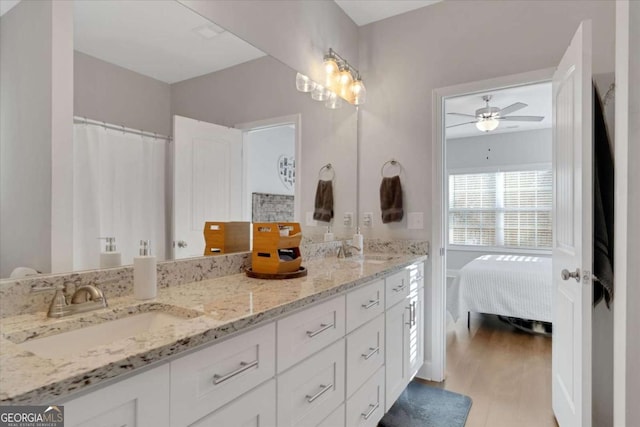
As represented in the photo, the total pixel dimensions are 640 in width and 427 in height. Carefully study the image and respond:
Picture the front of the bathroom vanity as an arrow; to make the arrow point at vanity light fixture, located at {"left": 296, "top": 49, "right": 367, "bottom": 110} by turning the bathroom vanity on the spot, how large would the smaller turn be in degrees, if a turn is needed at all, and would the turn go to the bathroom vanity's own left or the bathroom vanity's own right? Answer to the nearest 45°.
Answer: approximately 90° to the bathroom vanity's own left

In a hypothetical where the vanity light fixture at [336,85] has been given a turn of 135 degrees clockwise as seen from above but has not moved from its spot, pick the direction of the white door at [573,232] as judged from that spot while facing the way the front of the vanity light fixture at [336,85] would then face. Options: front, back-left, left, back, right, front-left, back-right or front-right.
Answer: back-left

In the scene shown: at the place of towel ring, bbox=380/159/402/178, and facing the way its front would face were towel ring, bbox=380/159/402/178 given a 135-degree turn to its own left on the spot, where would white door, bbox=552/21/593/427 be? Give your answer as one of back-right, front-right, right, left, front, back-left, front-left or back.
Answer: right

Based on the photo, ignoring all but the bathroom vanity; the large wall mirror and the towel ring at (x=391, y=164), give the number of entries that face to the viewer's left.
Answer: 0

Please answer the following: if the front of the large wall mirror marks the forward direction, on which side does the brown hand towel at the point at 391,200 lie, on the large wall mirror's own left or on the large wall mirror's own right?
on the large wall mirror's own left

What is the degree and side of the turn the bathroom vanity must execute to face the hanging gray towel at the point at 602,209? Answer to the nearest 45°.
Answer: approximately 45° to its left

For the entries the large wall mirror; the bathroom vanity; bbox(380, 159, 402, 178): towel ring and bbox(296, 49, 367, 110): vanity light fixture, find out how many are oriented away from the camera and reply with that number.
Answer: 0

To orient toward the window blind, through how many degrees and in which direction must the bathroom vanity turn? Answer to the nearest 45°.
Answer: approximately 90° to its left

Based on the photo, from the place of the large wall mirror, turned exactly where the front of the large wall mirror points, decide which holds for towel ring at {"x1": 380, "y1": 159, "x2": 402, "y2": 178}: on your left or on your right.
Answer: on your left

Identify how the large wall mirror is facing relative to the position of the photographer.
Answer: facing the viewer and to the right of the viewer
